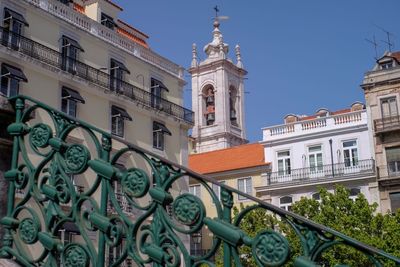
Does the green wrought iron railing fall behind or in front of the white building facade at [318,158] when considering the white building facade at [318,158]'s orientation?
in front

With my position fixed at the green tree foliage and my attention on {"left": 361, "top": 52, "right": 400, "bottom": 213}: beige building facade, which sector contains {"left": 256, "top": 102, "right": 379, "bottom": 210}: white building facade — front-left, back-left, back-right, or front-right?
front-left

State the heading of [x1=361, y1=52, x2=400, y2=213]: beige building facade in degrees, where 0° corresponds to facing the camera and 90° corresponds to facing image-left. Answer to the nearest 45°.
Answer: approximately 0°

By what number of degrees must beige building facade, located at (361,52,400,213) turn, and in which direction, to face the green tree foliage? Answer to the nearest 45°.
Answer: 0° — it already faces it

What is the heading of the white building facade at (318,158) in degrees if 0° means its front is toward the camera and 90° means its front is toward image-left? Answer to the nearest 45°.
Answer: approximately 0°

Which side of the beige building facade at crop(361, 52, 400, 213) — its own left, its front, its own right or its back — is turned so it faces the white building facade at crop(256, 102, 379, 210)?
right

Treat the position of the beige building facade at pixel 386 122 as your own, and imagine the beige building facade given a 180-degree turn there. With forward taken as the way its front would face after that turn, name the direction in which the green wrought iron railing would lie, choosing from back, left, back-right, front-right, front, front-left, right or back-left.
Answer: back

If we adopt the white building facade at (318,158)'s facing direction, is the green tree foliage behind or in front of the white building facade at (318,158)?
in front

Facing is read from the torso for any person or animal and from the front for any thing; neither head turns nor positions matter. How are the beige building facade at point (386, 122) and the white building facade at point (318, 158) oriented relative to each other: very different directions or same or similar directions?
same or similar directions

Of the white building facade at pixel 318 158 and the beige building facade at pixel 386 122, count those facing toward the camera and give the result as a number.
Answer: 2

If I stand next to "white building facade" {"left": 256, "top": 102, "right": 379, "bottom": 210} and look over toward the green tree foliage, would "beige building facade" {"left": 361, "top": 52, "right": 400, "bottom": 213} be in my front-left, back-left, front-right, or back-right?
front-left
